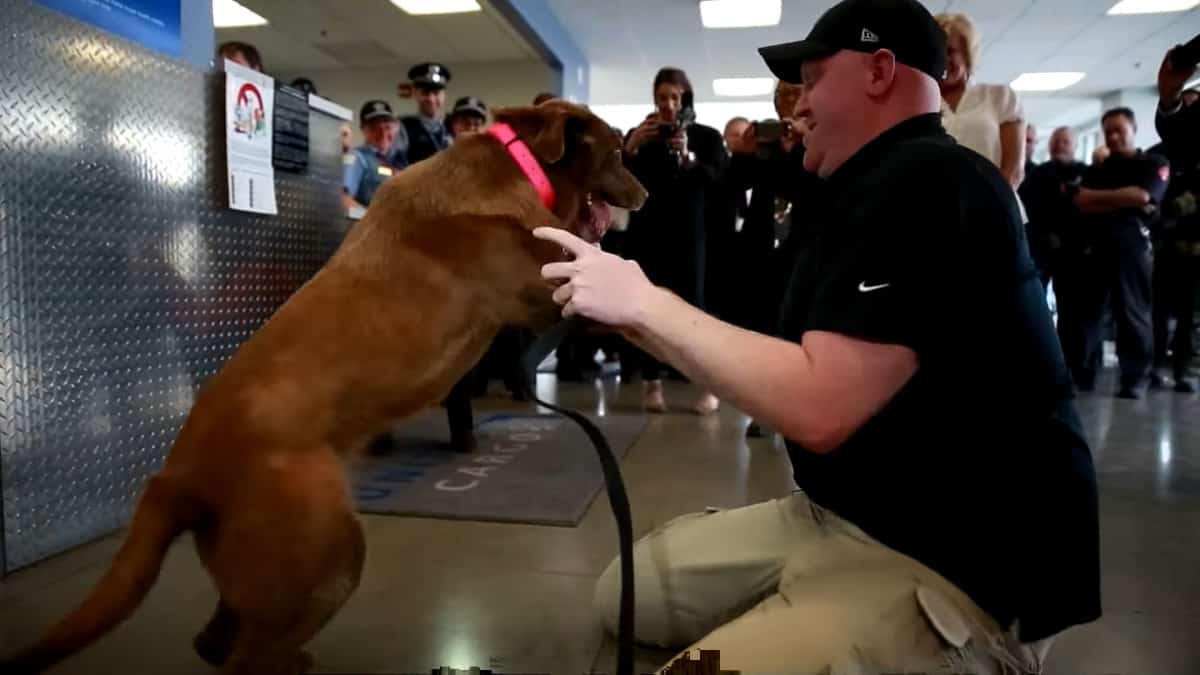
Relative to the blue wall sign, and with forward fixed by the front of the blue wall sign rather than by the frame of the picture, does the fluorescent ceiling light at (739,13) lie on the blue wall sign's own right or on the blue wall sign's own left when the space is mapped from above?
on the blue wall sign's own left

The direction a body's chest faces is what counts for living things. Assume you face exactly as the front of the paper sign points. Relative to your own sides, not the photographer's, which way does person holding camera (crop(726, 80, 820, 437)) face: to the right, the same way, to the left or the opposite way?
to the right

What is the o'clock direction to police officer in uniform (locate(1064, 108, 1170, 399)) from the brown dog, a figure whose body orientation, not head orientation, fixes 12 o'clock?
The police officer in uniform is roughly at 11 o'clock from the brown dog.

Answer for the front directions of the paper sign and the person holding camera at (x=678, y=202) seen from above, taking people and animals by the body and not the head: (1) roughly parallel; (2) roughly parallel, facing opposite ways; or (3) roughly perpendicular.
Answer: roughly perpendicular

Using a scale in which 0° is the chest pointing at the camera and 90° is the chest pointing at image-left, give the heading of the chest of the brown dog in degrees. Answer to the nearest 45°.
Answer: approximately 270°

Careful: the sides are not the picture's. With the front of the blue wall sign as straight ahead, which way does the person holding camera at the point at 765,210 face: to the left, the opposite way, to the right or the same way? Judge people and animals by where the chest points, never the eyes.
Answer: to the right

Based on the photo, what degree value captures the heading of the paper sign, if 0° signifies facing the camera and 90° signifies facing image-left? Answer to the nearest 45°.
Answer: approximately 315°

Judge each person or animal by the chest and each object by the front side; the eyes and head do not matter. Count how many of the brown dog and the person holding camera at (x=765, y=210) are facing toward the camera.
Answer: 1
